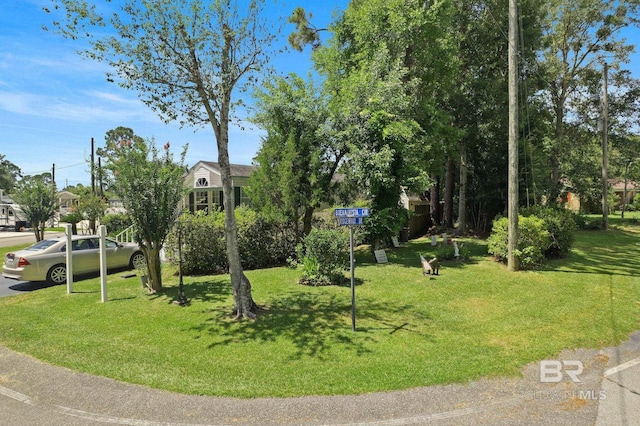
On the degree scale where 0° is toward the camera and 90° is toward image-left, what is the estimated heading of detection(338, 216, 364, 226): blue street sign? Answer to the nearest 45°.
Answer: approximately 0°

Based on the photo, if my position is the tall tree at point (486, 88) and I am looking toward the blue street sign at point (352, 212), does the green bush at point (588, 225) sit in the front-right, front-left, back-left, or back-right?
back-left

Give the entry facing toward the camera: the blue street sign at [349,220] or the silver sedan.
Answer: the blue street sign

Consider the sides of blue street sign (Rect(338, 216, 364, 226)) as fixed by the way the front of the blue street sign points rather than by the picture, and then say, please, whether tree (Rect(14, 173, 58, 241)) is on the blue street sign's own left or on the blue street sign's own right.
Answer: on the blue street sign's own right

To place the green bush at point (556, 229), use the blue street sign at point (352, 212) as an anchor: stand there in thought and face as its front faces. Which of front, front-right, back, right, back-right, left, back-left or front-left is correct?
back-left

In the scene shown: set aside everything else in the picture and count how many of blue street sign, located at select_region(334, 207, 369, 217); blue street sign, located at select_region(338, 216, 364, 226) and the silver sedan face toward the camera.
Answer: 2

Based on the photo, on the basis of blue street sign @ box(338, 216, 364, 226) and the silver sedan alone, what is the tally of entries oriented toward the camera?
1

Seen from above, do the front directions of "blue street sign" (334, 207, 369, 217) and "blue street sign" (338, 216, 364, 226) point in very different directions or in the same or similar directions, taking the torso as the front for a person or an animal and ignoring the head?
same or similar directions

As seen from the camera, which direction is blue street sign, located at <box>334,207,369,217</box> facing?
toward the camera

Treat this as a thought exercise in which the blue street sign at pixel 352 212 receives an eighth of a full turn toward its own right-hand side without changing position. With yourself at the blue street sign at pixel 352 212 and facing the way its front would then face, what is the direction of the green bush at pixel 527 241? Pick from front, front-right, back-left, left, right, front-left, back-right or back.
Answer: back

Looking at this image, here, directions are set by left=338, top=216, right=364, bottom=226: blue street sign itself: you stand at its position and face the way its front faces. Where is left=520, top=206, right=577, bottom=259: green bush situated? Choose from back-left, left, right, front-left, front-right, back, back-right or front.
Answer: back-left
